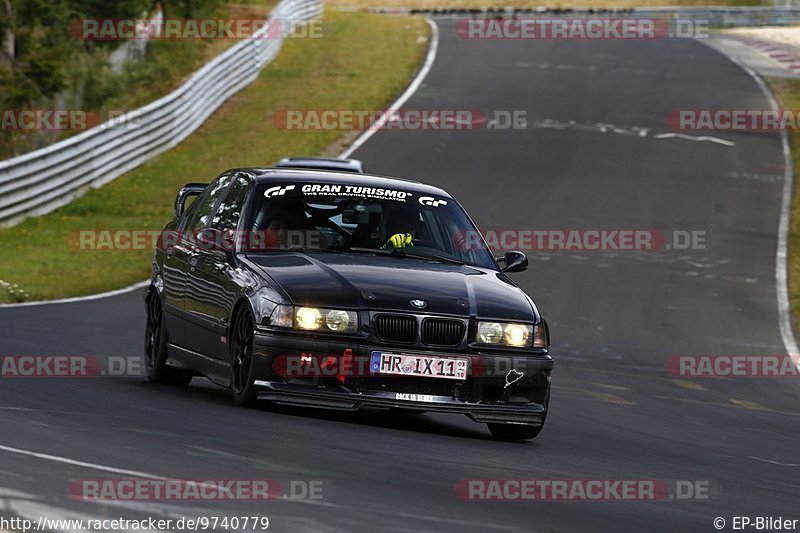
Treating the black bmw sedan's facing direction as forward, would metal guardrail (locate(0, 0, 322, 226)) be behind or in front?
behind
